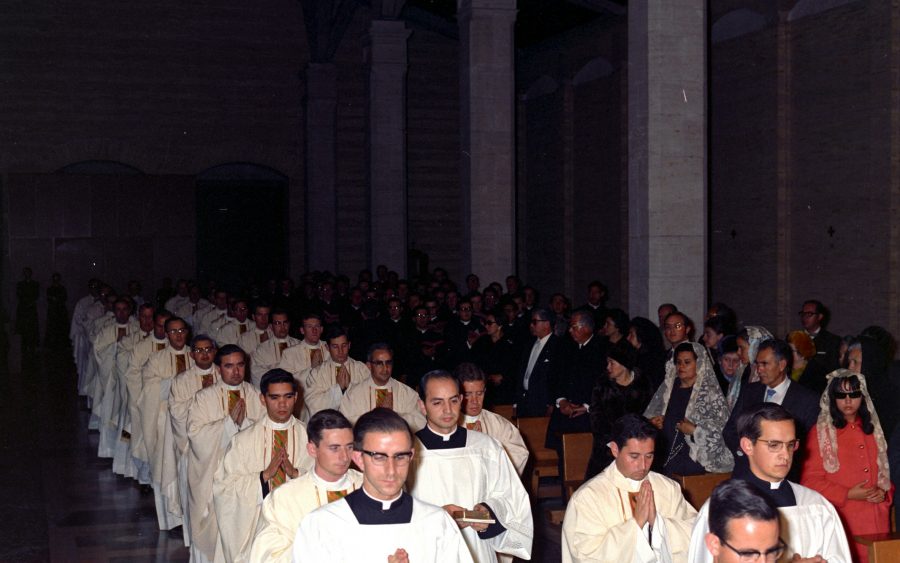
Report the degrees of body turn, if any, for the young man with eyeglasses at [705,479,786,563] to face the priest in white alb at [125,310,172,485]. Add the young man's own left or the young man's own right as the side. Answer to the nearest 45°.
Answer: approximately 180°

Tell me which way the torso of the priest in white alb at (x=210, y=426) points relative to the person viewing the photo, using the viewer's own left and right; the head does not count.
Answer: facing the viewer and to the right of the viewer

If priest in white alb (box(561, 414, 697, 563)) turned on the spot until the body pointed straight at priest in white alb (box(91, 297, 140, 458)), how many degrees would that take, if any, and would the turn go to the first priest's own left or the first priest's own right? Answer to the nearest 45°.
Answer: approximately 180°

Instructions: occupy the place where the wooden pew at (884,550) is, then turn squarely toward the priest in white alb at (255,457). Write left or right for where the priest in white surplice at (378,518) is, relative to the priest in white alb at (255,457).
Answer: left

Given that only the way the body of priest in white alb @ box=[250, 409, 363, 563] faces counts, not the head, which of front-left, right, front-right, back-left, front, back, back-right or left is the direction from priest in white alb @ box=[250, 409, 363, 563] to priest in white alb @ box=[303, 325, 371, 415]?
back-left

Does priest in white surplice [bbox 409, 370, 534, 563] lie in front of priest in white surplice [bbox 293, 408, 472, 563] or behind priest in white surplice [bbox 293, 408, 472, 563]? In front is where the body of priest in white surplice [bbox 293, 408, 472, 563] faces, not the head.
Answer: behind
